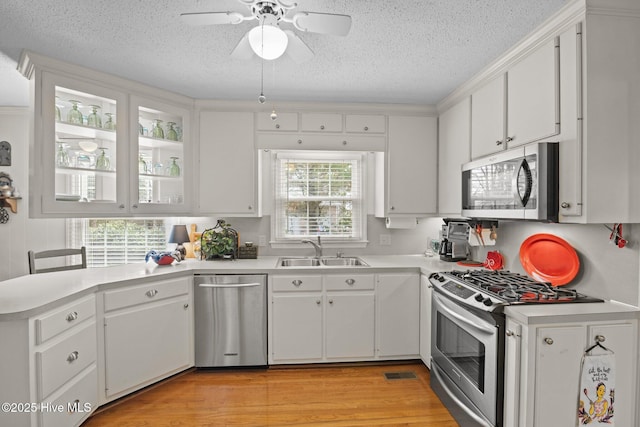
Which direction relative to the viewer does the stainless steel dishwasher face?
toward the camera

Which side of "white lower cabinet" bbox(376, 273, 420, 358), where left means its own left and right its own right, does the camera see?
front

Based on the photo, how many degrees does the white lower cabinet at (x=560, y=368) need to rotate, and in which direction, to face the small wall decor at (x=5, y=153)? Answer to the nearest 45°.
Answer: approximately 90° to its right

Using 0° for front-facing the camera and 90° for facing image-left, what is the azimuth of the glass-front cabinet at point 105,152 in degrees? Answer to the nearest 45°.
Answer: approximately 315°

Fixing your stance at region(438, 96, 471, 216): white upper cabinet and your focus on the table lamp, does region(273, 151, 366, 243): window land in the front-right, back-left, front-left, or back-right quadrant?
front-right

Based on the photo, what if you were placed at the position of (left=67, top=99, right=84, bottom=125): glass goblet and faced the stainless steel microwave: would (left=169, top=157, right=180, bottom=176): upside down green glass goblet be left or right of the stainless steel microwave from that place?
left

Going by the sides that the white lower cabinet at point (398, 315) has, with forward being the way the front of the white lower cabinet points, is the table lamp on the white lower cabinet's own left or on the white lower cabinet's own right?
on the white lower cabinet's own right

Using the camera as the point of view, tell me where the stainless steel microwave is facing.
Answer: facing the viewer and to the left of the viewer

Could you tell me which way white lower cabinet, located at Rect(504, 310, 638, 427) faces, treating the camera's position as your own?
facing the viewer

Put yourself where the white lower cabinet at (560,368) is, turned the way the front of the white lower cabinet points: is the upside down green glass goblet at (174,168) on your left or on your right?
on your right

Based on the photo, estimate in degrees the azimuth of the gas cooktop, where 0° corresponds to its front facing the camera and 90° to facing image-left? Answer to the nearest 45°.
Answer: approximately 45°

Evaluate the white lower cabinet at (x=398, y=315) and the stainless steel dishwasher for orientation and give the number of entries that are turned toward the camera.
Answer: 2
